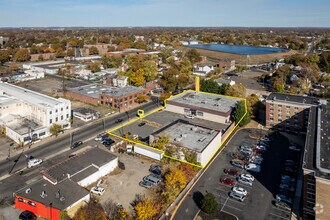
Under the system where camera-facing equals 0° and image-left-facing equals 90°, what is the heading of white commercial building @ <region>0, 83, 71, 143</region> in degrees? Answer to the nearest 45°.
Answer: approximately 315°

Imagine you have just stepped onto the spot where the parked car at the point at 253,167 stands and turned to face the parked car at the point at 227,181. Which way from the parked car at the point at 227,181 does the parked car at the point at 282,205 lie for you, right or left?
left

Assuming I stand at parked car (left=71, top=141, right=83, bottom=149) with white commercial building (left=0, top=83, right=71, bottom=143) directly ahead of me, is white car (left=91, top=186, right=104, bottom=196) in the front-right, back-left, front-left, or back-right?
back-left

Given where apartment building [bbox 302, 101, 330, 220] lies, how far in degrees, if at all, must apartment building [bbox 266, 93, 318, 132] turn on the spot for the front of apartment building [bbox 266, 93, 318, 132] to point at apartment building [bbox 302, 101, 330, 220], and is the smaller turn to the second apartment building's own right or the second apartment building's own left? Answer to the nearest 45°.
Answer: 0° — it already faces it

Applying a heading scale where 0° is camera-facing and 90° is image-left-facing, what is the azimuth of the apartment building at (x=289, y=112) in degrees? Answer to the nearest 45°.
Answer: approximately 0°

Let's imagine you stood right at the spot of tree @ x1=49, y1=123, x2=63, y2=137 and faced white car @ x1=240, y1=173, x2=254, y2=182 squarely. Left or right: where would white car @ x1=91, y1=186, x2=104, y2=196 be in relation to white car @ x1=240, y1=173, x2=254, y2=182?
right
